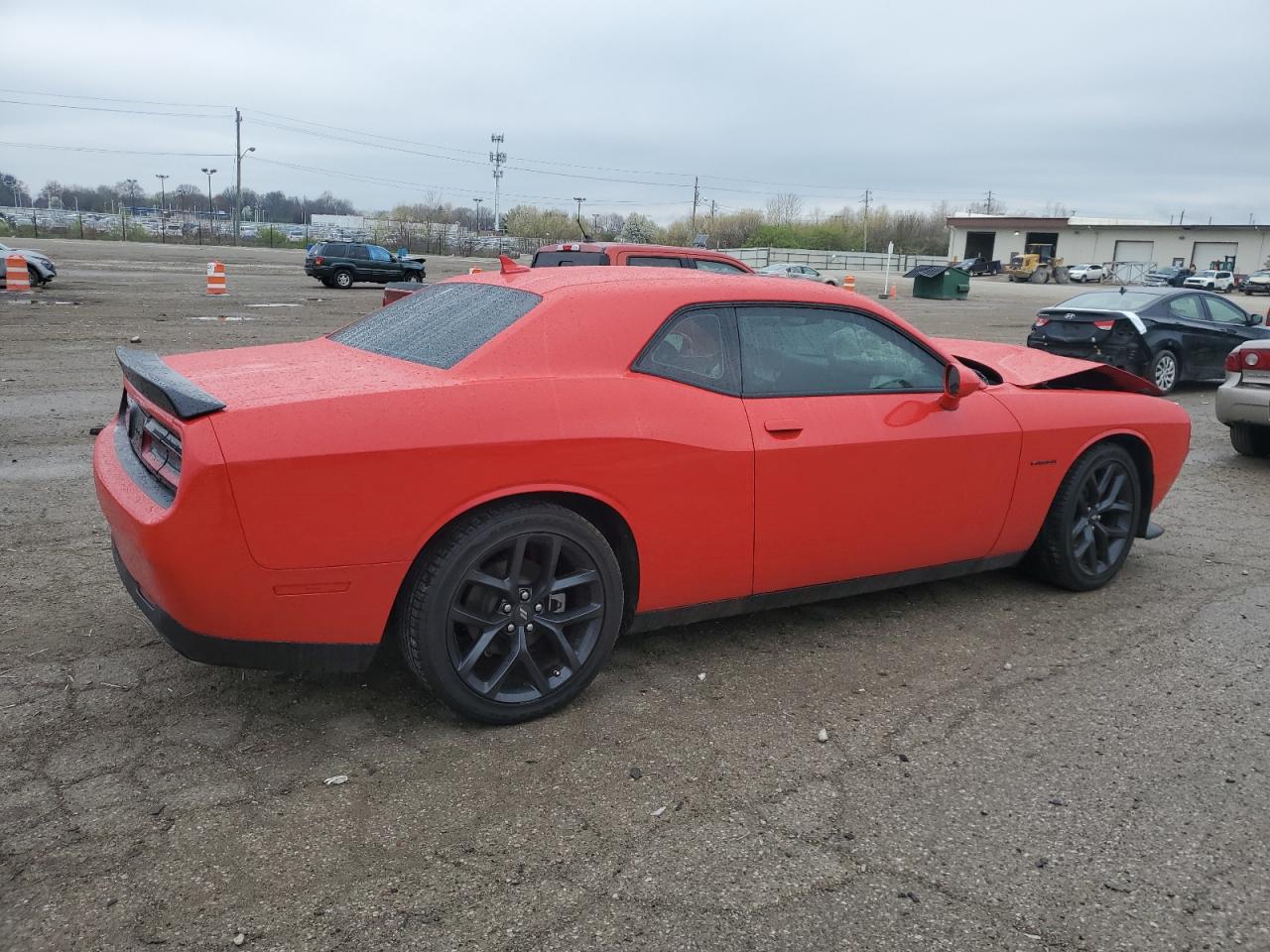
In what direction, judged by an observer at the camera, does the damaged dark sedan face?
facing away from the viewer and to the right of the viewer

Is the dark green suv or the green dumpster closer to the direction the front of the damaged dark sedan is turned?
the green dumpster

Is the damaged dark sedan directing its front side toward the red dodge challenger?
no

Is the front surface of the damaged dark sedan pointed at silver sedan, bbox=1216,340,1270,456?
no

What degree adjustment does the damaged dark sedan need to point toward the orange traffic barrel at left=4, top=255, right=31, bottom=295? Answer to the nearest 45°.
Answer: approximately 135° to its left

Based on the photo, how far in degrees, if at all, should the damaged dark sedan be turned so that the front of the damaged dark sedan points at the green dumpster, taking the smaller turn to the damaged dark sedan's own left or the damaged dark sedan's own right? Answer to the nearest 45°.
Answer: approximately 45° to the damaged dark sedan's own left

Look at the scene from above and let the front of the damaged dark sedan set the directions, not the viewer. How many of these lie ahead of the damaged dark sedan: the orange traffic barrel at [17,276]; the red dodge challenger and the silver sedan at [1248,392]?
0

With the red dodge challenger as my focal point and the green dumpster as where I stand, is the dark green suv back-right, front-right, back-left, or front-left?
front-right

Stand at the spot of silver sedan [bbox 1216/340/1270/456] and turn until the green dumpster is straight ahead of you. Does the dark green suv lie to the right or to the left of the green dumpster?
left

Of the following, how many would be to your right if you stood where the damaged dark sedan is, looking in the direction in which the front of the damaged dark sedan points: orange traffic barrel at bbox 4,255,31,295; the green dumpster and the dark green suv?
0
